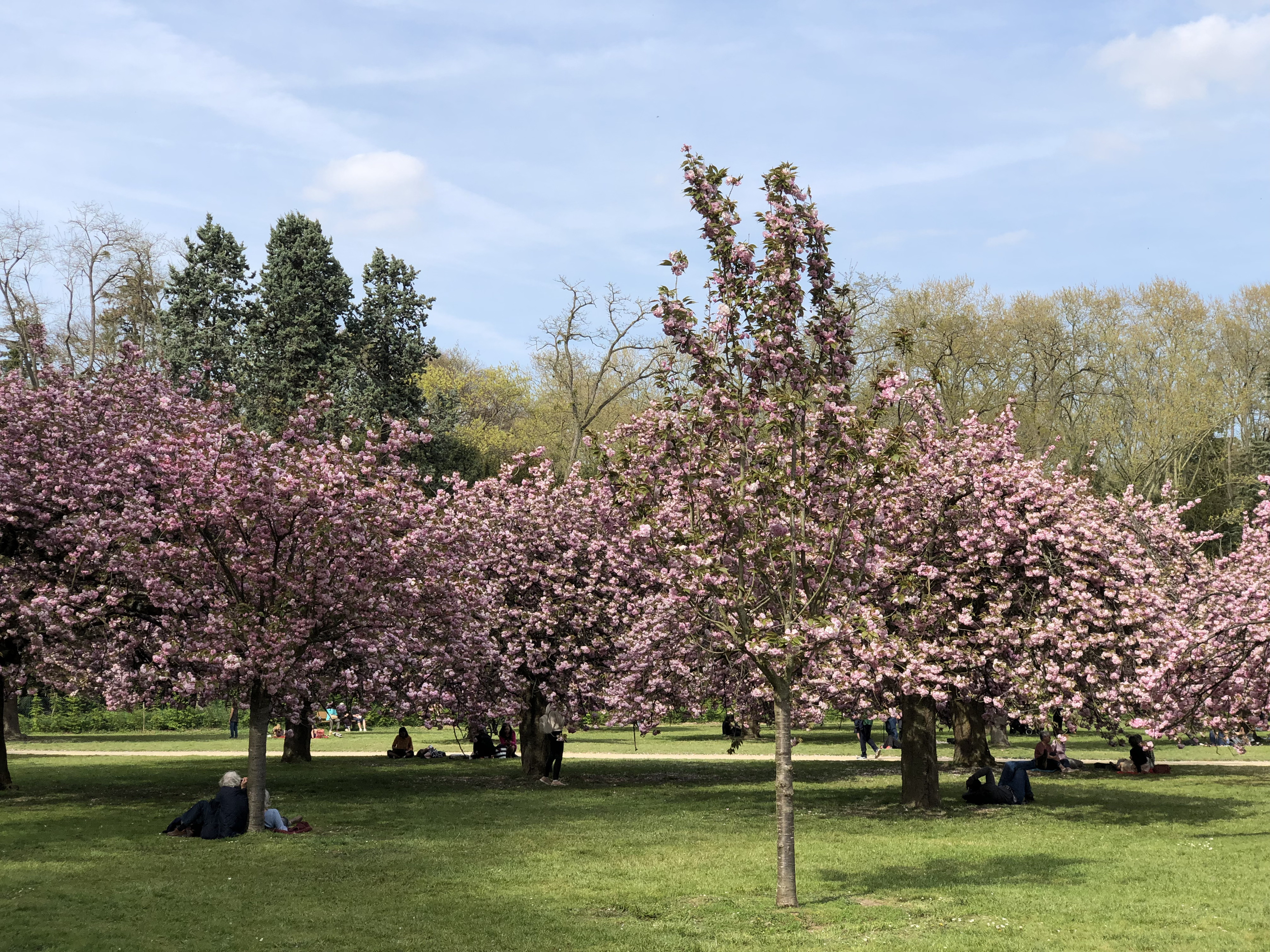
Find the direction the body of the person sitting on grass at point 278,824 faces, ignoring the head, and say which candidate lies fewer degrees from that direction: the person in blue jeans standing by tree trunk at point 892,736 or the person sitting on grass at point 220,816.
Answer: the person in blue jeans standing by tree trunk

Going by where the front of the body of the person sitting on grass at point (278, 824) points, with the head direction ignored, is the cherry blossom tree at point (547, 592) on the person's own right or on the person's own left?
on the person's own left

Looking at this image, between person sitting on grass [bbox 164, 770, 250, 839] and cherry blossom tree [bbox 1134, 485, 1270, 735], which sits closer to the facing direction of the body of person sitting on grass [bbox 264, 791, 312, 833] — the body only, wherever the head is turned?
the cherry blossom tree

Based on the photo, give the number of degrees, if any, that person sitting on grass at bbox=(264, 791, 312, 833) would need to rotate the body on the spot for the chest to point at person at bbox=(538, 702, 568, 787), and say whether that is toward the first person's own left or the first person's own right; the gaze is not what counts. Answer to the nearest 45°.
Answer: approximately 45° to the first person's own left

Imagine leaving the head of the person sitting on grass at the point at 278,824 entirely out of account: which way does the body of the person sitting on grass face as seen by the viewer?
to the viewer's right

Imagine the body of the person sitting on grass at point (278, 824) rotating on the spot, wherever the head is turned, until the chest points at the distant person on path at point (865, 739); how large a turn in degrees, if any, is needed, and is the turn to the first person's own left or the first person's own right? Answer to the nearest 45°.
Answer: approximately 45° to the first person's own left

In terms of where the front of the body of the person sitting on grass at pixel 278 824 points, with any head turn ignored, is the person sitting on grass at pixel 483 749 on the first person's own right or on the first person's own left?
on the first person's own left
